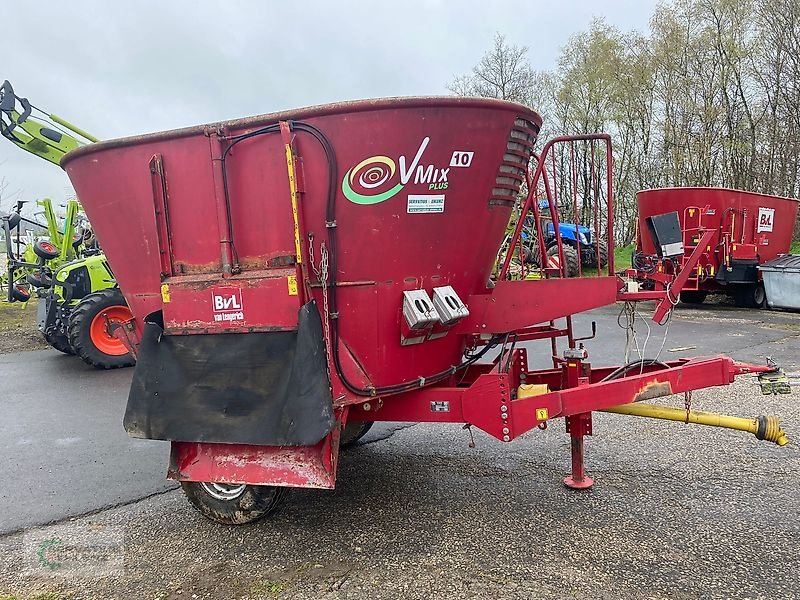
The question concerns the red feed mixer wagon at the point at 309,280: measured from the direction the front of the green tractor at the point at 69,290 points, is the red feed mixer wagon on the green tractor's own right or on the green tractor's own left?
on the green tractor's own left

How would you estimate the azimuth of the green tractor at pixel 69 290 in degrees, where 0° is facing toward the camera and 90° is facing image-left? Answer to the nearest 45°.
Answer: approximately 45°

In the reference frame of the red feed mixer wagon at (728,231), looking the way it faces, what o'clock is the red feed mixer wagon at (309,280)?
the red feed mixer wagon at (309,280) is roughly at 11 o'clock from the red feed mixer wagon at (728,231).

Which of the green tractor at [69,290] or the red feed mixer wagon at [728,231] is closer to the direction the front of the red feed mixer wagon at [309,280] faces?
the red feed mixer wagon

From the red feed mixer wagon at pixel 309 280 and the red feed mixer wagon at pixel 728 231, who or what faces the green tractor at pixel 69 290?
the red feed mixer wagon at pixel 728 231

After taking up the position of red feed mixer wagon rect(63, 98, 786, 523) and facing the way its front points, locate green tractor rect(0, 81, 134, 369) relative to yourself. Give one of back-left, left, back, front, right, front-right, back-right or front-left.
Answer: back-left

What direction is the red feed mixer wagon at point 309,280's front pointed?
to the viewer's right

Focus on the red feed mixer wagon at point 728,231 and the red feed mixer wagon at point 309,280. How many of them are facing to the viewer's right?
1

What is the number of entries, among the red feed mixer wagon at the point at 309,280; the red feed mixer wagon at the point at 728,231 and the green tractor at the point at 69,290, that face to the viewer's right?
1

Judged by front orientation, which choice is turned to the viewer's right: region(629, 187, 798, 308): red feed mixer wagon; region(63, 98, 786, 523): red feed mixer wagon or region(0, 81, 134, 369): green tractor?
region(63, 98, 786, 523): red feed mixer wagon

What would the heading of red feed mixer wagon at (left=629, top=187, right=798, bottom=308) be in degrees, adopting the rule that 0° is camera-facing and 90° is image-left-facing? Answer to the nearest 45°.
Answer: approximately 45°

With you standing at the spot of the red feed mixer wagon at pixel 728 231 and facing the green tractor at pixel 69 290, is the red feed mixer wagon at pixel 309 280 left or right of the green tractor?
left

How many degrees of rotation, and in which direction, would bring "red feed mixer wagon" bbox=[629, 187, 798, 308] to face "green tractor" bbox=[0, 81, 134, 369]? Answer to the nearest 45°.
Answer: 0° — it already faces it

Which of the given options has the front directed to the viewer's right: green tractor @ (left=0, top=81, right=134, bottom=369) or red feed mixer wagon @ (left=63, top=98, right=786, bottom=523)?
the red feed mixer wagon
